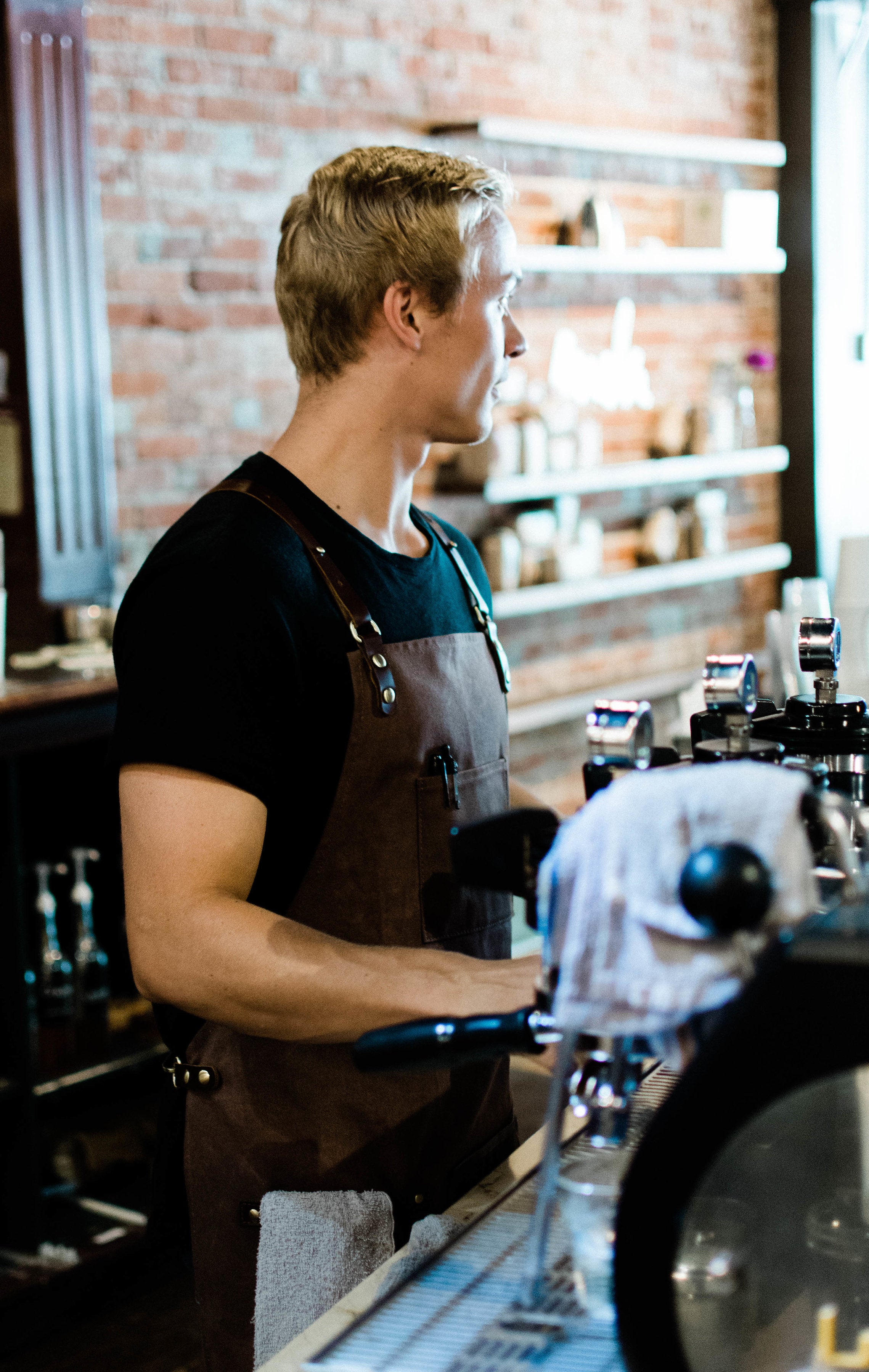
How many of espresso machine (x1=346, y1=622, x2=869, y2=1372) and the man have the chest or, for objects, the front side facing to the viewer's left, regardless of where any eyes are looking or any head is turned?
1

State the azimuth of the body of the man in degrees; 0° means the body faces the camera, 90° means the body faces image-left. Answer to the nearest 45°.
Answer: approximately 315°

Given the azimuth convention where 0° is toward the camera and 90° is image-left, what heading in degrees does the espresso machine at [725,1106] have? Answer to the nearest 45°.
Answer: approximately 90°

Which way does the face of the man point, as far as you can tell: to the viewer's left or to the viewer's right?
to the viewer's right

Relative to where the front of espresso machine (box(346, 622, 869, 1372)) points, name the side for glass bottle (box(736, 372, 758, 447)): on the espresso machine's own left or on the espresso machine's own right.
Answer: on the espresso machine's own right

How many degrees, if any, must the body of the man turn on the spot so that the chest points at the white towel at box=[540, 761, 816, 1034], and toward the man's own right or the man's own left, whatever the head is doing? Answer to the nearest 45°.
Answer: approximately 45° to the man's own right
